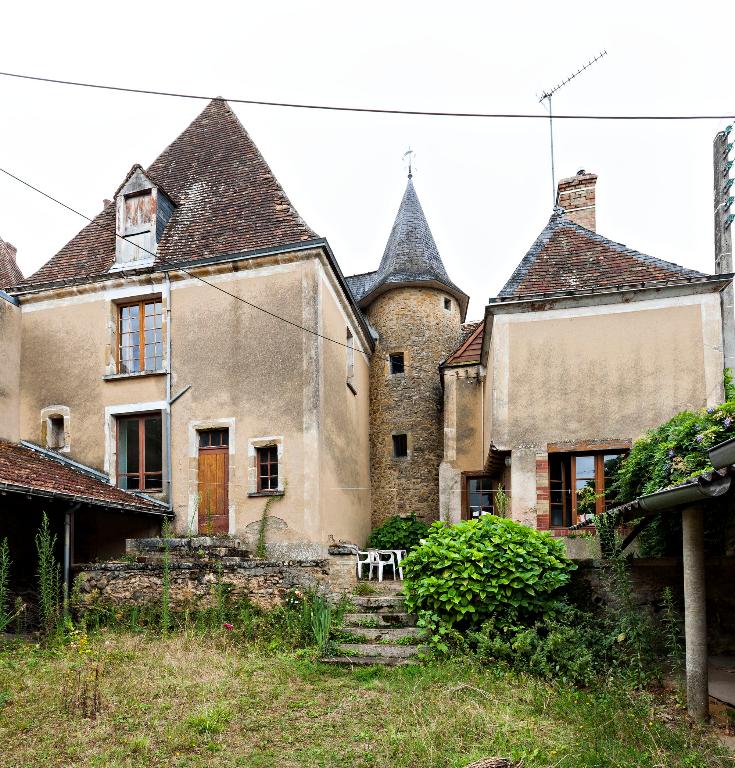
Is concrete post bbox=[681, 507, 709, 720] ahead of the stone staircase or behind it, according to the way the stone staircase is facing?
ahead

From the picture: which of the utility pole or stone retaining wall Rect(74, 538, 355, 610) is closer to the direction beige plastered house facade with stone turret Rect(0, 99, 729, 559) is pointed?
the stone retaining wall

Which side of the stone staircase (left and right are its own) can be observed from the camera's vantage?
front

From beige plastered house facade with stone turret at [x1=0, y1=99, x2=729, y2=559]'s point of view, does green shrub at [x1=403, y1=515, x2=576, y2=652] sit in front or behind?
in front

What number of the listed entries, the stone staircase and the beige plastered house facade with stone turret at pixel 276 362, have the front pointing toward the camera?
2

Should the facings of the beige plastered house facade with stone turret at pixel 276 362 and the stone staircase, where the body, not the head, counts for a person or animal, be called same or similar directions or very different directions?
same or similar directions

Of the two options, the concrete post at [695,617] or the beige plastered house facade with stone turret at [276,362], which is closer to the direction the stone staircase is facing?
the concrete post

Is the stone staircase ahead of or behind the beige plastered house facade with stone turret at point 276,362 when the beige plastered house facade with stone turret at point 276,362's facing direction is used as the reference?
ahead
